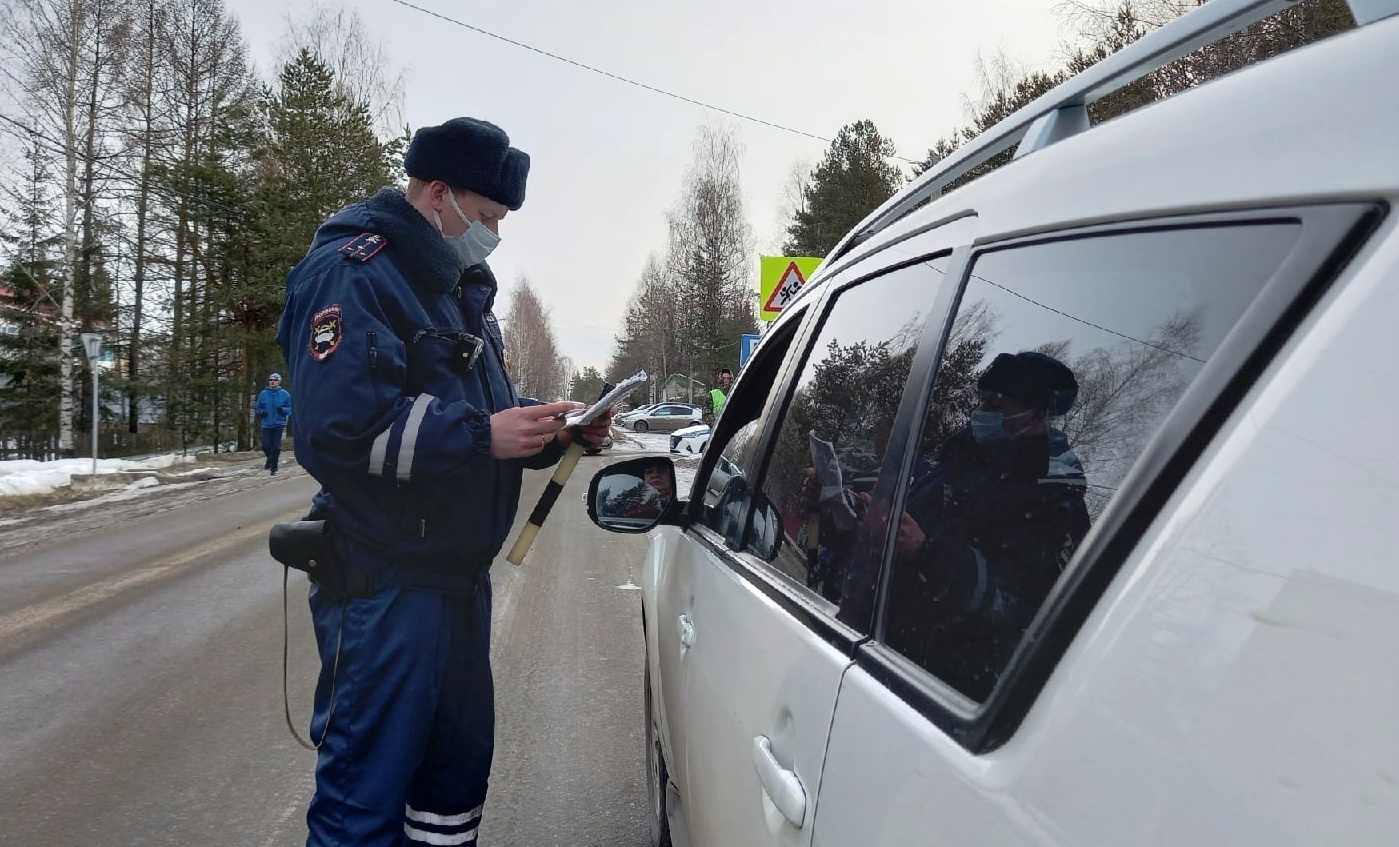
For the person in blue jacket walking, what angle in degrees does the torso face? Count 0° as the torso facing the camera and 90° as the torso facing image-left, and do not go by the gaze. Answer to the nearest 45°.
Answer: approximately 0°

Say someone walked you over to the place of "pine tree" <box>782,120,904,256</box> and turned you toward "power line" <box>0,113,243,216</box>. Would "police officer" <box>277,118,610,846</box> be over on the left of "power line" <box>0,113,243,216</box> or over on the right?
left

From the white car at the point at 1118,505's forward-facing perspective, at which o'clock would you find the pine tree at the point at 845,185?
The pine tree is roughly at 1 o'clock from the white car.

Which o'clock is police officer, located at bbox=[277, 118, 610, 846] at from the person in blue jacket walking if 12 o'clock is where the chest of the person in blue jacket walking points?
The police officer is roughly at 12 o'clock from the person in blue jacket walking.

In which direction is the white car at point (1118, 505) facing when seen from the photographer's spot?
facing away from the viewer and to the left of the viewer

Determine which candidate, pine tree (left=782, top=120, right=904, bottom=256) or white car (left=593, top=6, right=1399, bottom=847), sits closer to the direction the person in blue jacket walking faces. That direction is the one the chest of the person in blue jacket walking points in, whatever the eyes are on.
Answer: the white car

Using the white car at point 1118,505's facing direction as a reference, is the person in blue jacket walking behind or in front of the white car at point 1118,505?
in front

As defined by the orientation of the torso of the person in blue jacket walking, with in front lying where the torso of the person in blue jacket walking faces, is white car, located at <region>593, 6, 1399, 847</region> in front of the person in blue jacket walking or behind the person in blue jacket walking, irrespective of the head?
in front

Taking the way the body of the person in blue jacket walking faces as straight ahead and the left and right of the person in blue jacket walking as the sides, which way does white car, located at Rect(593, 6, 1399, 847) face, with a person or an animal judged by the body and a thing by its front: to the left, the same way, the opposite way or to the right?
the opposite way

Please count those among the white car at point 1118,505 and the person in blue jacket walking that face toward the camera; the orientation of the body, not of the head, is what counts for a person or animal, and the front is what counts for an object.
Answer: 1
